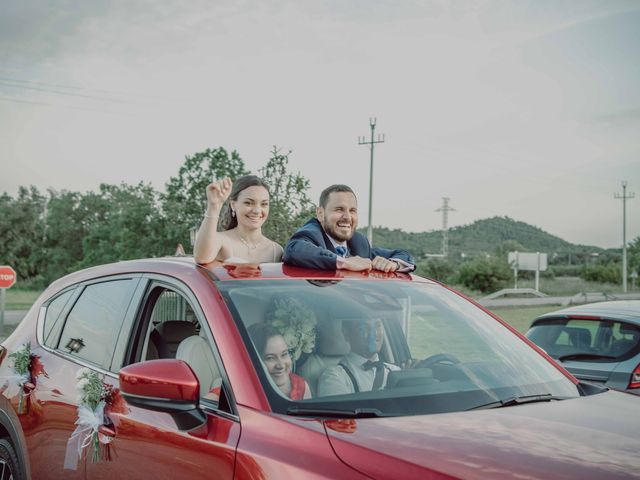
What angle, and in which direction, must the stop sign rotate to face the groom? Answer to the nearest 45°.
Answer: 0° — it already faces them

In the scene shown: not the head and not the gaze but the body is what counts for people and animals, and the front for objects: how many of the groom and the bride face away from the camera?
0

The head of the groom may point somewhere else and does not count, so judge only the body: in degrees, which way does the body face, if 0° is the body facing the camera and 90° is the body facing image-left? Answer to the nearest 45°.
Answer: approximately 315°

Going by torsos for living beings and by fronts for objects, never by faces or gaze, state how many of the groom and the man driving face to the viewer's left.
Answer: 0

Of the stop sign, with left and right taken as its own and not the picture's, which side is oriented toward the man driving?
front

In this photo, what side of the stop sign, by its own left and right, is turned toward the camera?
front

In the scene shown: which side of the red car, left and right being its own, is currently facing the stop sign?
back

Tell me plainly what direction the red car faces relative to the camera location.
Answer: facing the viewer and to the right of the viewer

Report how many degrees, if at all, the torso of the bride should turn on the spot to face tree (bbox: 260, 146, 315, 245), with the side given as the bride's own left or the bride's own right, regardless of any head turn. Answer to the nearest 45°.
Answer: approximately 135° to the bride's own left
